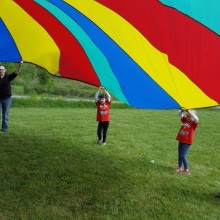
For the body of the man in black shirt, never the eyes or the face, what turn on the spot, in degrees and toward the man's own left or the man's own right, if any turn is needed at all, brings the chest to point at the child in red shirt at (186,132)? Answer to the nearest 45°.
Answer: approximately 45° to the man's own left

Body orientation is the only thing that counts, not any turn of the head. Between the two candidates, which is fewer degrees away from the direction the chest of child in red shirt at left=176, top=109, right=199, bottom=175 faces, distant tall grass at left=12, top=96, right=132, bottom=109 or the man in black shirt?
the man in black shirt

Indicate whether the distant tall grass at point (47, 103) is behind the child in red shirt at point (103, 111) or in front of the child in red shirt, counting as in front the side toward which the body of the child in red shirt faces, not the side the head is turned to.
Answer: behind

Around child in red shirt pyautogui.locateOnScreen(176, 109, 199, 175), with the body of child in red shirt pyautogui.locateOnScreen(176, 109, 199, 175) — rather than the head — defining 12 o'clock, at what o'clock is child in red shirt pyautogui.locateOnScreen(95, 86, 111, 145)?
child in red shirt pyautogui.locateOnScreen(95, 86, 111, 145) is roughly at 3 o'clock from child in red shirt pyautogui.locateOnScreen(176, 109, 199, 175).

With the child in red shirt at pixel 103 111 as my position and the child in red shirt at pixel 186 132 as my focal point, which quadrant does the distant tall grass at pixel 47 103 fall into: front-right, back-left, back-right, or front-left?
back-left

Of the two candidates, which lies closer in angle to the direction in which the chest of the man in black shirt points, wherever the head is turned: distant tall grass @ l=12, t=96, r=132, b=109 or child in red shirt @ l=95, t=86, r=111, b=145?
the child in red shirt
